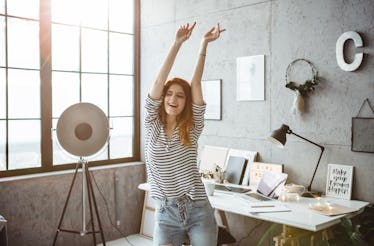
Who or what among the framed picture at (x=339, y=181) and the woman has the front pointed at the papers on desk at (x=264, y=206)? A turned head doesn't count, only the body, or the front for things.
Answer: the framed picture

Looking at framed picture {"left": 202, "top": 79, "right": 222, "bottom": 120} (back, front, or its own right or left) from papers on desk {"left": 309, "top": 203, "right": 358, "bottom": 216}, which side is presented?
left

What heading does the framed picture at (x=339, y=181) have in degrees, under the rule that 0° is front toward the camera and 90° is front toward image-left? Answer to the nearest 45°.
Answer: approximately 45°

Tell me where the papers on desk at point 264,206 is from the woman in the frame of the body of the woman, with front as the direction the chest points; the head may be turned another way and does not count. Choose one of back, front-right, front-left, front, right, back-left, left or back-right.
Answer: back-left

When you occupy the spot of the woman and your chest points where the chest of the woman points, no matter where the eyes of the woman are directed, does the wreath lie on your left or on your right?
on your left

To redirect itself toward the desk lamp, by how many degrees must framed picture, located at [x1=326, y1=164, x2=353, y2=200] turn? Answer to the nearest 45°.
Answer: approximately 45° to its right

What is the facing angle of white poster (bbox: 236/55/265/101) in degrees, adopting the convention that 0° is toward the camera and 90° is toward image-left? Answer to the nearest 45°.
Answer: approximately 45°

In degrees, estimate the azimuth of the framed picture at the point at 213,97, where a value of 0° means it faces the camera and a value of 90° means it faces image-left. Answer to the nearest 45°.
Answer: approximately 45°

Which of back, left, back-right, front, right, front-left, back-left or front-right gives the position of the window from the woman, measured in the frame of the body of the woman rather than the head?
back-right

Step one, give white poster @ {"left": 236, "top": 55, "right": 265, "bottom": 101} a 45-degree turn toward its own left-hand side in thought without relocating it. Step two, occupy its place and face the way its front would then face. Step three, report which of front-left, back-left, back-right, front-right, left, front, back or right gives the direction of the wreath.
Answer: front-left
